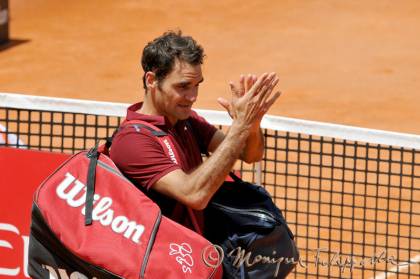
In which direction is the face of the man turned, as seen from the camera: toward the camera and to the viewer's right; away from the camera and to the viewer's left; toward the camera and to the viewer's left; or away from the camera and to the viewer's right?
toward the camera and to the viewer's right

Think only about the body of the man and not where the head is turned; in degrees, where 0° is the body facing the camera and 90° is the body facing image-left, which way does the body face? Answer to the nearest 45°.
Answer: approximately 315°
